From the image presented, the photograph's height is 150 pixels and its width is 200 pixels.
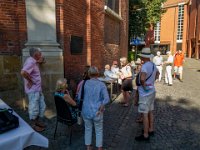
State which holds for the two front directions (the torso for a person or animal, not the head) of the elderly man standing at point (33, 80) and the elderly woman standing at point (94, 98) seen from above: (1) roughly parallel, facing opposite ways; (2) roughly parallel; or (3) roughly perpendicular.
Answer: roughly perpendicular

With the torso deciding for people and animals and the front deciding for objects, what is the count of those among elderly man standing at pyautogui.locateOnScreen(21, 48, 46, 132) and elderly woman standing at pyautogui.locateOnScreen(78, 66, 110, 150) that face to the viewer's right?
1

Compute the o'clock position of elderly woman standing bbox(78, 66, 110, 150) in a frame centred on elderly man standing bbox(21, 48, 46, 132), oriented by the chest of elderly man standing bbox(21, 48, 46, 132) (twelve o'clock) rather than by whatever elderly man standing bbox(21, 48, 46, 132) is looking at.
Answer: elderly woman standing bbox(78, 66, 110, 150) is roughly at 2 o'clock from elderly man standing bbox(21, 48, 46, 132).

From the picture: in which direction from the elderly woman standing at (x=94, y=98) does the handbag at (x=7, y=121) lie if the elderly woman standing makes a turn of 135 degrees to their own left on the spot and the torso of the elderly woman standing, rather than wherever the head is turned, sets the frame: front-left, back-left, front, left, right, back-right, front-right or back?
front

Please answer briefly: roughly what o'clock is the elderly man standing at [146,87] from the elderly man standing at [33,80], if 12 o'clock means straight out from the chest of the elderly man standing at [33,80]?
the elderly man standing at [146,87] is roughly at 1 o'clock from the elderly man standing at [33,80].

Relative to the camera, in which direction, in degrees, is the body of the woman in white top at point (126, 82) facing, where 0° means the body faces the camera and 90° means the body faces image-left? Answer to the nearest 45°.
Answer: approximately 45°

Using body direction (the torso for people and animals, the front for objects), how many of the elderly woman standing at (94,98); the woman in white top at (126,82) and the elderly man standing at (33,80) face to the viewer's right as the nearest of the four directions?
1

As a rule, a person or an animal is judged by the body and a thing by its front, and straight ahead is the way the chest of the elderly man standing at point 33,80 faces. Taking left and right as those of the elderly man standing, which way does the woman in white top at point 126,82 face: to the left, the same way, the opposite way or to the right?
the opposite way

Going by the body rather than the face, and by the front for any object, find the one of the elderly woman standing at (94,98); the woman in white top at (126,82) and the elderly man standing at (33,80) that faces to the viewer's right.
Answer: the elderly man standing at (33,80)

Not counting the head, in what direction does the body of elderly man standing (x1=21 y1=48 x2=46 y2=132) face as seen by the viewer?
to the viewer's right

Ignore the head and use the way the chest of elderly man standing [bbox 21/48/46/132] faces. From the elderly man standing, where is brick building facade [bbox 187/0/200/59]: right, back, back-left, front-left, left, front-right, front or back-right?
front-left

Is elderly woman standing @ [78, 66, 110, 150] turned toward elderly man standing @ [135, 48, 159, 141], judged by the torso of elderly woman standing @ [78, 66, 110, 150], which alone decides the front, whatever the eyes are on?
no

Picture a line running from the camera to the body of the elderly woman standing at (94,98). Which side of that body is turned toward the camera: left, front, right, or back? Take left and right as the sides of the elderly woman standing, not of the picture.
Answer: back

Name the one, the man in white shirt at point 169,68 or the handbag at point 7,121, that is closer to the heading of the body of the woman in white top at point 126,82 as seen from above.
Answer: the handbag

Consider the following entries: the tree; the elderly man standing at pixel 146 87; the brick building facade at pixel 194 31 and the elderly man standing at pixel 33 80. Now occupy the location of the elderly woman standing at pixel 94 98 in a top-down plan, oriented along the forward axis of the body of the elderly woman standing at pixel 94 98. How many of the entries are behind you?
0

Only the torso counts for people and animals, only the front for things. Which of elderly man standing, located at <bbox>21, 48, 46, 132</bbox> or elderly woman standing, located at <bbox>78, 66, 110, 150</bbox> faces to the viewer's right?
elderly man standing, located at <bbox>21, 48, 46, 132</bbox>
